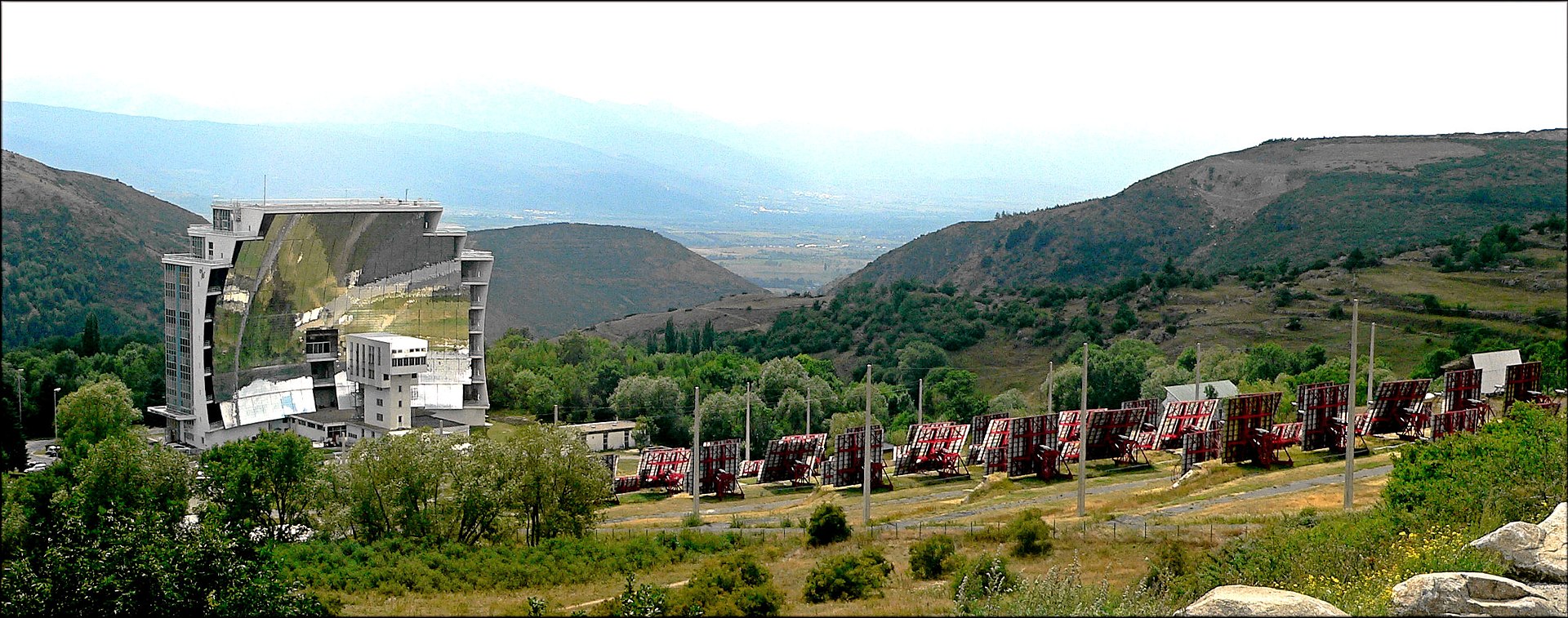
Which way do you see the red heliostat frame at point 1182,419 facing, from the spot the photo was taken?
facing away from the viewer and to the left of the viewer

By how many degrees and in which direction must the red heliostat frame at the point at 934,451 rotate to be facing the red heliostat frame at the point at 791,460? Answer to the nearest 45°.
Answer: approximately 45° to its left

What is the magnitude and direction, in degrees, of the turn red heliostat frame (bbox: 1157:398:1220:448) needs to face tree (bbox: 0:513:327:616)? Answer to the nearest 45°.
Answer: approximately 90° to its left

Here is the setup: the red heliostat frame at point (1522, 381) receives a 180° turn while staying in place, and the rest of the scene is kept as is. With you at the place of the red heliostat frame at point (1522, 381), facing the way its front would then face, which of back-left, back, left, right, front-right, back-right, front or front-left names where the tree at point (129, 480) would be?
right

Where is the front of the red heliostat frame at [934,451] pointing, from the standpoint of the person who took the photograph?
facing away from the viewer and to the left of the viewer

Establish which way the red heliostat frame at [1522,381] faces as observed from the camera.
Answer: facing away from the viewer and to the left of the viewer

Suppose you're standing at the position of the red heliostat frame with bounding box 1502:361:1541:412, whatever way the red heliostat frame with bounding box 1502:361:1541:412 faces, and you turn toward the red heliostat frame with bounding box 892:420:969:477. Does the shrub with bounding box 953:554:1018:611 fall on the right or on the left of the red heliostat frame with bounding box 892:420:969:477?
left

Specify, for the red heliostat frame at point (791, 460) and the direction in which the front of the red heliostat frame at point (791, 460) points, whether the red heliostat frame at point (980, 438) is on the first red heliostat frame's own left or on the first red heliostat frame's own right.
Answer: on the first red heliostat frame's own right

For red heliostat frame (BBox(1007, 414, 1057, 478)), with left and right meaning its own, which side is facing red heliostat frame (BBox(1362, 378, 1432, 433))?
right

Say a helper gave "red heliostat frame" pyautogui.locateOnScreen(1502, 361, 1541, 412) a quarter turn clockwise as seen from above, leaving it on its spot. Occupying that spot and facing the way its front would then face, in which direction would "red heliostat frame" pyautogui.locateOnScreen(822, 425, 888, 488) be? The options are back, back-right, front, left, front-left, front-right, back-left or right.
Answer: back

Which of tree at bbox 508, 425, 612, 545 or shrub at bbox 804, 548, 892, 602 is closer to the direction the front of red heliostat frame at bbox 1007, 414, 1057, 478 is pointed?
the tree

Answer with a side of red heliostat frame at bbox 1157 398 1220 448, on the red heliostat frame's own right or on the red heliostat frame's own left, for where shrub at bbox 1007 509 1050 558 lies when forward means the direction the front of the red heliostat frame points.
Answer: on the red heliostat frame's own left

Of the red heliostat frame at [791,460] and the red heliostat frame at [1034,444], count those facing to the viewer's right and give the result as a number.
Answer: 0

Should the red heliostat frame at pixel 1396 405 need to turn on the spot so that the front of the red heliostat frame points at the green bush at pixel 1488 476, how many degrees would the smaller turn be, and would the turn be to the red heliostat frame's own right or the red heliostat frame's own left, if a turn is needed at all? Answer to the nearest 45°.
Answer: approximately 135° to the red heliostat frame's own left

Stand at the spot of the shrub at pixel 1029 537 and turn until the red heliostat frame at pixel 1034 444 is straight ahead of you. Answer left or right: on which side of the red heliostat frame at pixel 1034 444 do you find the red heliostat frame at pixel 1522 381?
right
